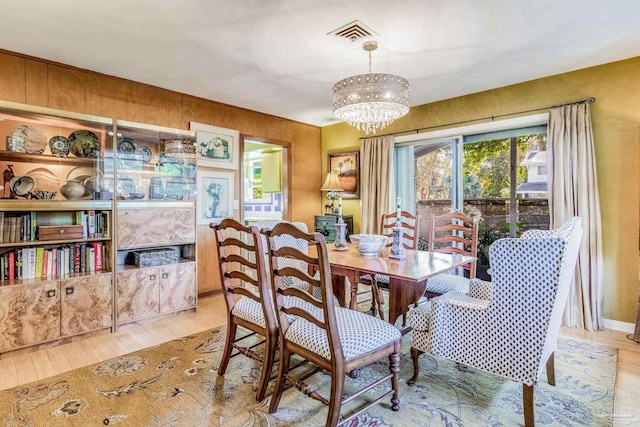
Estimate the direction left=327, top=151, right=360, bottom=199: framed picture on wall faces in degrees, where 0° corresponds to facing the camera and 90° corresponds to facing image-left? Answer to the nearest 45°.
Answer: approximately 45°

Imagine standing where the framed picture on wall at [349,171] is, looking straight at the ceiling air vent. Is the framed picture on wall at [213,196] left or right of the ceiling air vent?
right

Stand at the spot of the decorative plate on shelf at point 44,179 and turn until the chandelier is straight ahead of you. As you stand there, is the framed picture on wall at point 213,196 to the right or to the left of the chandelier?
left

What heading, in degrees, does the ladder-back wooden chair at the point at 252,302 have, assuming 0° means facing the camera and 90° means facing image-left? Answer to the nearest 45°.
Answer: approximately 225°

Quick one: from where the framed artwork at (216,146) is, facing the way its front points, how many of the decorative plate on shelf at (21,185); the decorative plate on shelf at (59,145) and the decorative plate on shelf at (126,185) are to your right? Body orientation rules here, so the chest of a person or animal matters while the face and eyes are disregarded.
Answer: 3

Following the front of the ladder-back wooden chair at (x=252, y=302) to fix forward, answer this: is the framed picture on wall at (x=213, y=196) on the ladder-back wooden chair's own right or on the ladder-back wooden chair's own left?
on the ladder-back wooden chair's own left

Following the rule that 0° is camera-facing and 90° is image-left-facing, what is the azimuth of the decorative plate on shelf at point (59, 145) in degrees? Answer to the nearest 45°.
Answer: approximately 0°

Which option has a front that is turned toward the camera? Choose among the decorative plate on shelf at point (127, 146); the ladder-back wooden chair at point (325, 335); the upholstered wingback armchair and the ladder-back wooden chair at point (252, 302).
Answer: the decorative plate on shelf

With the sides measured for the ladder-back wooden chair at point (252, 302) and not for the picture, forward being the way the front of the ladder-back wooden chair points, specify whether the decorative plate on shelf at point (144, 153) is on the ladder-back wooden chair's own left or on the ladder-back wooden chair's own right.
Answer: on the ladder-back wooden chair's own left

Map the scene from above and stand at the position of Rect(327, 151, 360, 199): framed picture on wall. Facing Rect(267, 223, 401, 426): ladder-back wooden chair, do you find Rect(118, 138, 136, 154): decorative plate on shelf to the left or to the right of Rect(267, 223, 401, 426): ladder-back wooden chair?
right

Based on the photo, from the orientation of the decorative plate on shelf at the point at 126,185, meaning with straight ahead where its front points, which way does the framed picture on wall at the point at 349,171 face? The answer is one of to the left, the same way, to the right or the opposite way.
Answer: to the right

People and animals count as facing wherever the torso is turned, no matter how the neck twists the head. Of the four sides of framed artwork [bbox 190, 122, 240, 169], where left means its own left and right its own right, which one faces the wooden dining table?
front
